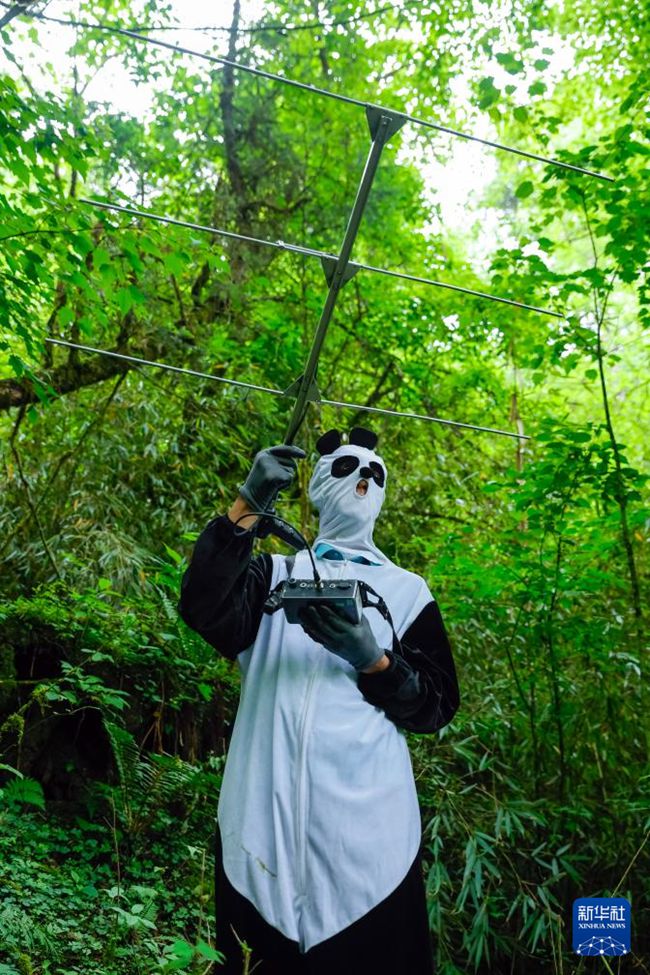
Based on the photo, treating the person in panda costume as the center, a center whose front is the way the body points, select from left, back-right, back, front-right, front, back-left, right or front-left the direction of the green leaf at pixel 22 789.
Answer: back-right

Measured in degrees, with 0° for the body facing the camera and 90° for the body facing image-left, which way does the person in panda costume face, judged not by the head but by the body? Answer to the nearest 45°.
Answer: approximately 0°
